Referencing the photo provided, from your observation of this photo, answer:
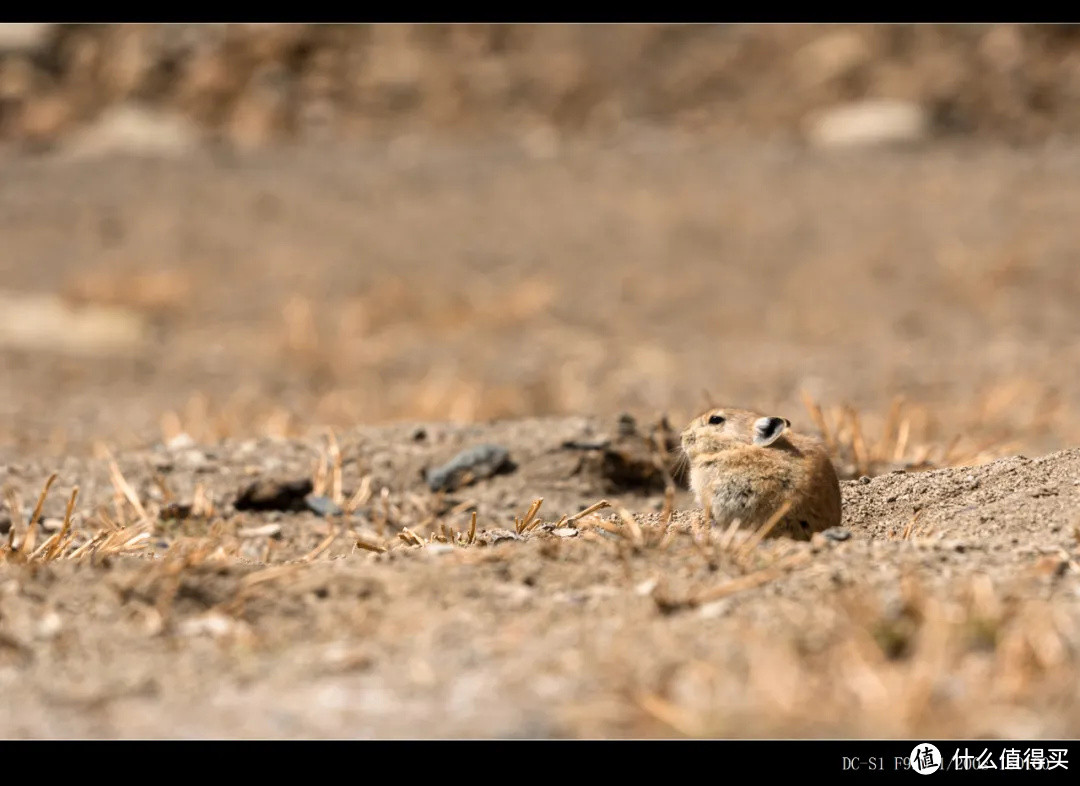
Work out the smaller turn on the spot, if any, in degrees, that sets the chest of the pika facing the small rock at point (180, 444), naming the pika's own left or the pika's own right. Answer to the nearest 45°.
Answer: approximately 45° to the pika's own right

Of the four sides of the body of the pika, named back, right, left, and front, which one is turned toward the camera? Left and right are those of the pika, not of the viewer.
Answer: left

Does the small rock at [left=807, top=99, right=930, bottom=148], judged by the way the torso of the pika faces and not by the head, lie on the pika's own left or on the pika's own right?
on the pika's own right

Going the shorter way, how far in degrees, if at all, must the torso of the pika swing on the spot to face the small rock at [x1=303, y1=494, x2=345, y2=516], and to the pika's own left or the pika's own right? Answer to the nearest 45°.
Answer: approximately 45° to the pika's own right

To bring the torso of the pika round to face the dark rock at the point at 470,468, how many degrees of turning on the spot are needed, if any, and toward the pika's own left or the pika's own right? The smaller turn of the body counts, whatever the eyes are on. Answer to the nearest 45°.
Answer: approximately 45° to the pika's own right

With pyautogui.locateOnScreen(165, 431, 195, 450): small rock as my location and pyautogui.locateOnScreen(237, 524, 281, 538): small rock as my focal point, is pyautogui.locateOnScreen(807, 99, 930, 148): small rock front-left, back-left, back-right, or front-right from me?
back-left

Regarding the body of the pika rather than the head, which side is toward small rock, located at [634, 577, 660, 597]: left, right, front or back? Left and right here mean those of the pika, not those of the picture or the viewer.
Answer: left
